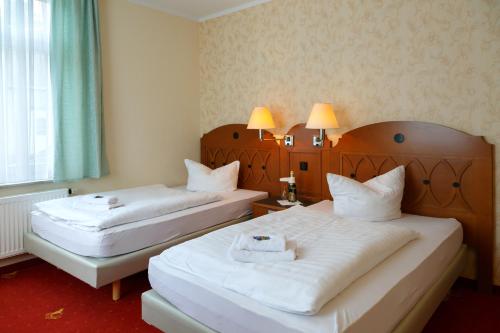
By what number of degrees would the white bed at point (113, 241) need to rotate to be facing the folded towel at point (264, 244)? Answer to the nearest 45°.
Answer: approximately 90° to its left

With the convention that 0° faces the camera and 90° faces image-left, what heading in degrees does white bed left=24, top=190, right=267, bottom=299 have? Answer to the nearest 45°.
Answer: approximately 45°

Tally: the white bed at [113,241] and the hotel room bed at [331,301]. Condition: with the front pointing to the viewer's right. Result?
0

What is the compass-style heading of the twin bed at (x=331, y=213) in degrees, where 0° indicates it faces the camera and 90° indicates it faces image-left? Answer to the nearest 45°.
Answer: approximately 45°

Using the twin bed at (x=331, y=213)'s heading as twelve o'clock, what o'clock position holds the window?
The window is roughly at 2 o'clock from the twin bed.

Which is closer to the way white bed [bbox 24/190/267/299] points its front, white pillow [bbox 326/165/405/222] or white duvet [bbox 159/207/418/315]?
the white duvet

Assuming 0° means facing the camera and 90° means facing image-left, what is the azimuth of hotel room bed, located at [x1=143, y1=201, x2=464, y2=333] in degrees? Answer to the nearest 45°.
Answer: approximately 45°
